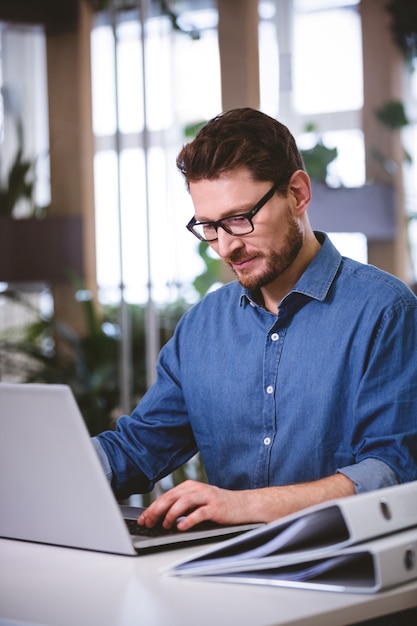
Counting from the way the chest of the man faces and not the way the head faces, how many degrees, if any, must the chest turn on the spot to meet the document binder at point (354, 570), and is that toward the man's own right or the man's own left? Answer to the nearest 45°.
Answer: approximately 45° to the man's own left

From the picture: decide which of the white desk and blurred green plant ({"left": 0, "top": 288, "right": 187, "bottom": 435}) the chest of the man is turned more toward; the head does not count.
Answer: the white desk

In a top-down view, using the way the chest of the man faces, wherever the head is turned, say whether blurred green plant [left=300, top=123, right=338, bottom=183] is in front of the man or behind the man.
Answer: behind

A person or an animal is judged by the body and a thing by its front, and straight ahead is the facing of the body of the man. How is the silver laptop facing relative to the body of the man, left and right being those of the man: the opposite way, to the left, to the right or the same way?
the opposite way

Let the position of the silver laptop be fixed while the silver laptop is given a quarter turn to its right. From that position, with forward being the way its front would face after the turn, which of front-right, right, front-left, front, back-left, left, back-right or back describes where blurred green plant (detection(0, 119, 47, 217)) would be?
back-left

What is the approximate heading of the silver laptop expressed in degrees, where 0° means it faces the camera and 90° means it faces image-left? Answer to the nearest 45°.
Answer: approximately 225°

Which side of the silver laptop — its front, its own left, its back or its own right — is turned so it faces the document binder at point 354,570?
right

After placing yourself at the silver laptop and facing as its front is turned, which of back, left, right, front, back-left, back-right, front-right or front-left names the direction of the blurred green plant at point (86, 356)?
front-left

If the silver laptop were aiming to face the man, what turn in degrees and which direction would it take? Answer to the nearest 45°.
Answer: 0° — it already faces them

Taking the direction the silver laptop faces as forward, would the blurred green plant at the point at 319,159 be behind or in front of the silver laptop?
in front

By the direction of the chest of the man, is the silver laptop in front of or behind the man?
in front

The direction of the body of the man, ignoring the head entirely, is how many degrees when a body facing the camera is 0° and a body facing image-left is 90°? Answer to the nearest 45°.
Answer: approximately 45°

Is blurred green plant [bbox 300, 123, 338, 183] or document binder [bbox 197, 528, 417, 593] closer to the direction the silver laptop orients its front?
the blurred green plant

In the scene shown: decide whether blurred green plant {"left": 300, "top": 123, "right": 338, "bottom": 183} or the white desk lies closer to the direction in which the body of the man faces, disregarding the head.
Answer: the white desk
